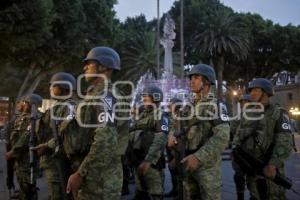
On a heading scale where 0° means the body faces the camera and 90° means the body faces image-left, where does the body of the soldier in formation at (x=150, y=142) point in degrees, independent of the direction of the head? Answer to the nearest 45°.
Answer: approximately 45°

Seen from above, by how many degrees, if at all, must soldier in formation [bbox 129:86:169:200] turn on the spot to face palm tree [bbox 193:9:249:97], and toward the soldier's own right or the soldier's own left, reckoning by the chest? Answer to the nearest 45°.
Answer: approximately 135° to the soldier's own right

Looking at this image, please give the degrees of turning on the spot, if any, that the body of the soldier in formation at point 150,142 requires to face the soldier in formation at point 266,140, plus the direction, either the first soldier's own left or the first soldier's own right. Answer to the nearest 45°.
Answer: approximately 90° to the first soldier's own left

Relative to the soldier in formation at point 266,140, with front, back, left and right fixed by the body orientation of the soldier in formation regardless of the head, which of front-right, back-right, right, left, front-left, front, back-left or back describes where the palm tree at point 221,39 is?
back-right

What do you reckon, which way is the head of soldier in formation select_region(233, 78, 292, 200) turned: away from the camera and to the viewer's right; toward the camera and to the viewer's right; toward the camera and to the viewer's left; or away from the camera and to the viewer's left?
toward the camera and to the viewer's left

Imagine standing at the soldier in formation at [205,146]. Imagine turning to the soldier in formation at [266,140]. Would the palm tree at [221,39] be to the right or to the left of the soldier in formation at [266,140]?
left

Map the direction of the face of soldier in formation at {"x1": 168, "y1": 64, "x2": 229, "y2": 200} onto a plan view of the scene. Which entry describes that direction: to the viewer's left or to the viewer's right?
to the viewer's left
